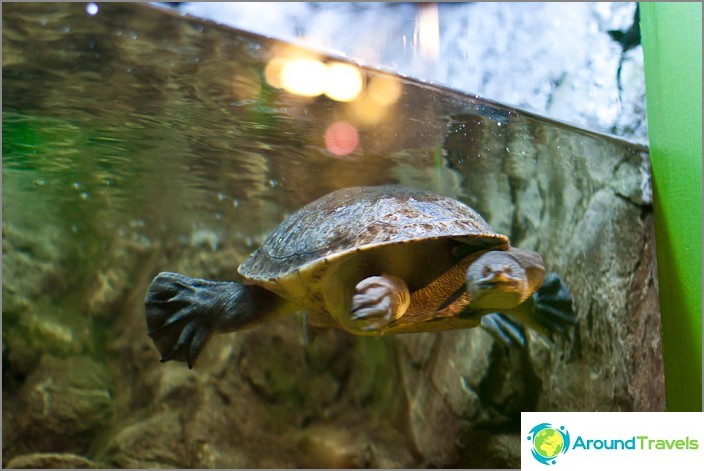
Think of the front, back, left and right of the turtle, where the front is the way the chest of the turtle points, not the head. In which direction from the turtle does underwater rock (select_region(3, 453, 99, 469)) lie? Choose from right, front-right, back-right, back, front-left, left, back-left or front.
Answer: back

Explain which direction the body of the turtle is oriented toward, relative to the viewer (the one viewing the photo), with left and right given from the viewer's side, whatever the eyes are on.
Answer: facing the viewer and to the right of the viewer

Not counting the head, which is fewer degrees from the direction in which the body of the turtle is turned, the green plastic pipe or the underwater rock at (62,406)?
the green plastic pipe

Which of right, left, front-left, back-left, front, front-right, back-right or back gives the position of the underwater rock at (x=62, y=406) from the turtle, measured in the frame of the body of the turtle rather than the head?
back
